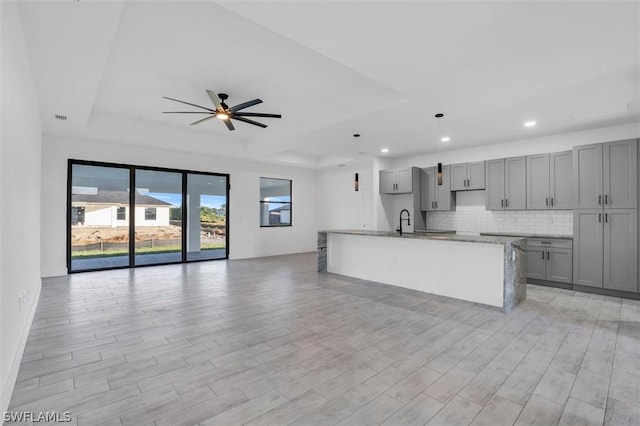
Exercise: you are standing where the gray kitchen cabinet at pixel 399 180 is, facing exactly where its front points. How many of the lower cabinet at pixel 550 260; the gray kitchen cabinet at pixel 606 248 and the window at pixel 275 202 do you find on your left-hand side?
2

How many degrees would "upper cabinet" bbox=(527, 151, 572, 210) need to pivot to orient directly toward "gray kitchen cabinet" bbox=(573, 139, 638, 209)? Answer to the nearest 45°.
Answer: approximately 45° to its left

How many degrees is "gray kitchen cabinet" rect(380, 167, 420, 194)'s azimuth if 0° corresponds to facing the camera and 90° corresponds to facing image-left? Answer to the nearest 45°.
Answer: approximately 45°

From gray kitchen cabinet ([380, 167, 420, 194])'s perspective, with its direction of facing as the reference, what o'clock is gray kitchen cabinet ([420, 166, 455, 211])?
gray kitchen cabinet ([420, 166, 455, 211]) is roughly at 8 o'clock from gray kitchen cabinet ([380, 167, 420, 194]).

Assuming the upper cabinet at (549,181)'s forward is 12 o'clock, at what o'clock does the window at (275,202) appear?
The window is roughly at 3 o'clock from the upper cabinet.

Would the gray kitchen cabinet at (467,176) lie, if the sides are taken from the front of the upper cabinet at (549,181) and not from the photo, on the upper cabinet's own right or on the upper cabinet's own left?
on the upper cabinet's own right

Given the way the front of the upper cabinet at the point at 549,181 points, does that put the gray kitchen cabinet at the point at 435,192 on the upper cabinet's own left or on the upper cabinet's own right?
on the upper cabinet's own right

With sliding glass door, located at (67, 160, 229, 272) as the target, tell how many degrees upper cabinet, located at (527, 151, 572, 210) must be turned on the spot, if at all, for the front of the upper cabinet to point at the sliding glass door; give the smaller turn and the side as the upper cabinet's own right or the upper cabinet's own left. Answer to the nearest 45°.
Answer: approximately 45° to the upper cabinet's own right

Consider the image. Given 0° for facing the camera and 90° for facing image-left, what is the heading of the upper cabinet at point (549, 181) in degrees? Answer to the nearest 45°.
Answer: approximately 0°

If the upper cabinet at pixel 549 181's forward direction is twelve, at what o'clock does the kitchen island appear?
The kitchen island is roughly at 1 o'clock from the upper cabinet.
